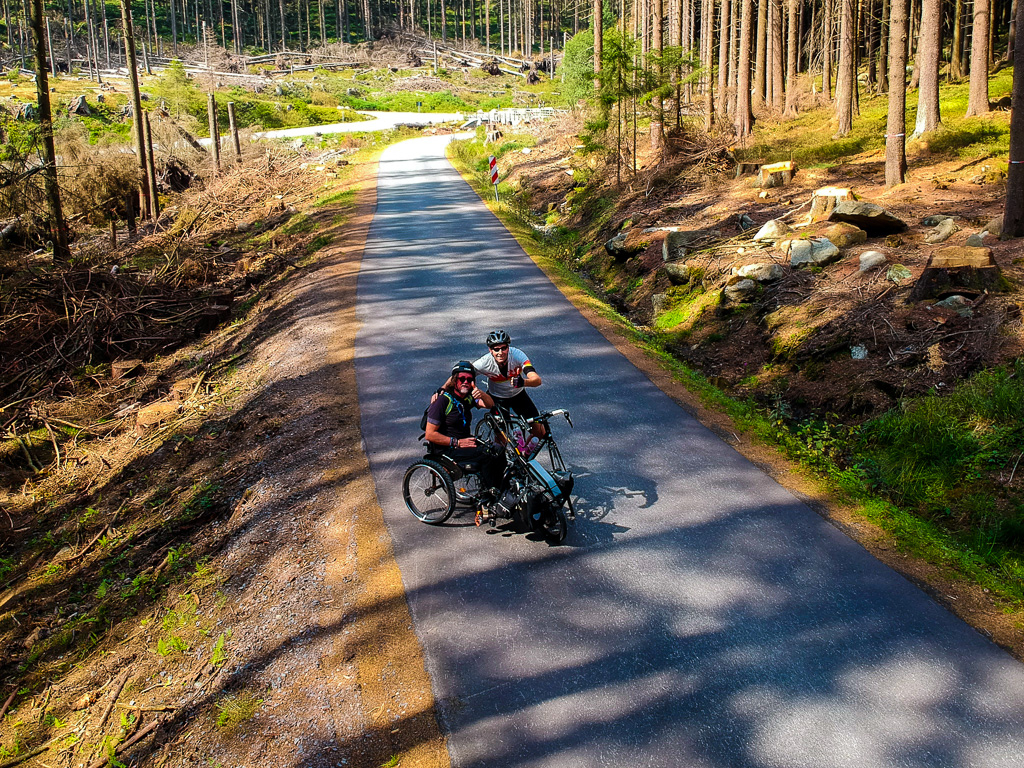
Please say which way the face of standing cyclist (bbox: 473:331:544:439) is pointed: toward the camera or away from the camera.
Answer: toward the camera

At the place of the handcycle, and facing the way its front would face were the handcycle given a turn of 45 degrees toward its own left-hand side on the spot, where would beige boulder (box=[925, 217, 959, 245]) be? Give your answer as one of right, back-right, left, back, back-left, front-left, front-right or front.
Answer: front-left

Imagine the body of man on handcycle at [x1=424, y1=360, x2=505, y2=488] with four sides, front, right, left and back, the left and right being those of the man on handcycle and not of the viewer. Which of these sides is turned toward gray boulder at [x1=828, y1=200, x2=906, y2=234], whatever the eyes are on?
left

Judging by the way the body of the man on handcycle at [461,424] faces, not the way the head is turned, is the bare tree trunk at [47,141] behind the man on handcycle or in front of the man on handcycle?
behind

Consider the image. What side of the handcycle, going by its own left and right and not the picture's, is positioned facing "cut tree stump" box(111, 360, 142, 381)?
back

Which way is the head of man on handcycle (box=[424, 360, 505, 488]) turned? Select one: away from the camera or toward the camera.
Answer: toward the camera

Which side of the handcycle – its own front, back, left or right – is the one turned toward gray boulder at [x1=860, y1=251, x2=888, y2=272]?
left

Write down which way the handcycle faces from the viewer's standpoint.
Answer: facing the viewer and to the right of the viewer

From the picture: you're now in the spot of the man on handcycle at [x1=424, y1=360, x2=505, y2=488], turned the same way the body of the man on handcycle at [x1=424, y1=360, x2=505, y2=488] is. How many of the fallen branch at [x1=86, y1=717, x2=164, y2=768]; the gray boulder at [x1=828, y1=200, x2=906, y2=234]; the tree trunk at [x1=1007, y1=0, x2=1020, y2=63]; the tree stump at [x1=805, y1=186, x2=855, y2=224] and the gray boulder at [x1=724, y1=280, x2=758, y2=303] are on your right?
1

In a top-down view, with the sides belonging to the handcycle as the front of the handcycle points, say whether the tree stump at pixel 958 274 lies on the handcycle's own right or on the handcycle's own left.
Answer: on the handcycle's own left

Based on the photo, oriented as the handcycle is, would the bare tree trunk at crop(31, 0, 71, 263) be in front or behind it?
behind

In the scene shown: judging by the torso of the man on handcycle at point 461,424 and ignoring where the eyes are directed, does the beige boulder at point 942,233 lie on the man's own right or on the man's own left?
on the man's own left

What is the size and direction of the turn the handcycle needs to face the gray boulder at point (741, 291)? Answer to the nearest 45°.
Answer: approximately 90° to its left

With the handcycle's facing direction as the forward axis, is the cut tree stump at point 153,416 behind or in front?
behind
